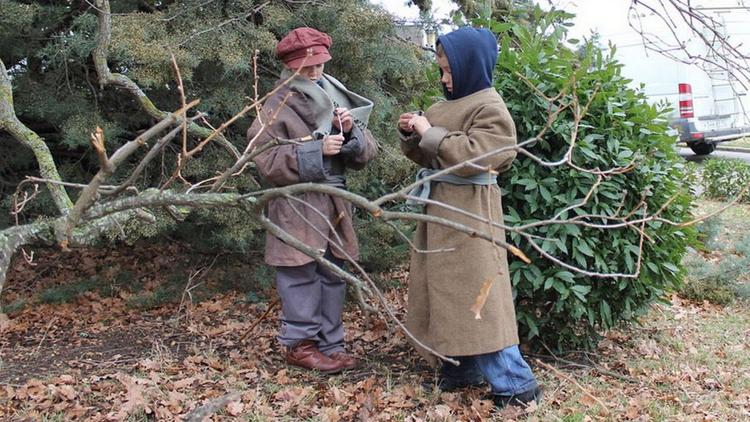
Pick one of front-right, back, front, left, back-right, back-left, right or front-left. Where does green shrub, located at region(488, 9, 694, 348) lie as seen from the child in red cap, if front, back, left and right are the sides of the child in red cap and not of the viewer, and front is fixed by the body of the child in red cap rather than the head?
front-left

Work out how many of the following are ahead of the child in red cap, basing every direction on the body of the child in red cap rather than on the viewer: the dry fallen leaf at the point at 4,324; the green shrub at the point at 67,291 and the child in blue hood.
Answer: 1

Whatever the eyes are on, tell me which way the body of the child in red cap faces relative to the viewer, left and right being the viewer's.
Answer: facing the viewer and to the right of the viewer

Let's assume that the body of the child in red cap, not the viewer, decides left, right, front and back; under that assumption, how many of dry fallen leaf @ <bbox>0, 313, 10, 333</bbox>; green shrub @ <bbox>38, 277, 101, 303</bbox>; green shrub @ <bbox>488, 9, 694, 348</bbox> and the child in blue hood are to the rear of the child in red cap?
2

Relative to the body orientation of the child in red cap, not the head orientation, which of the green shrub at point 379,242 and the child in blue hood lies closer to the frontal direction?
the child in blue hood

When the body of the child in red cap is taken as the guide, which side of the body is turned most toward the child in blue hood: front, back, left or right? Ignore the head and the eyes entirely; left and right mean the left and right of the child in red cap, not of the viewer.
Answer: front

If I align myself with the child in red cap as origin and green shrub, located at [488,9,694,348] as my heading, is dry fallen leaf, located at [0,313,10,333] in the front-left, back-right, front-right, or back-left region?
back-left

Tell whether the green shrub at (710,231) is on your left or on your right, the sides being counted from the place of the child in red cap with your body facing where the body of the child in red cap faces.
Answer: on your left

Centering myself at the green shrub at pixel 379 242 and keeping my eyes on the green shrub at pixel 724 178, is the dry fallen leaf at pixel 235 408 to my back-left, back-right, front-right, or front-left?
back-right

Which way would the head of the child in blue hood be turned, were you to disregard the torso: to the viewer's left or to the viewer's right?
to the viewer's left

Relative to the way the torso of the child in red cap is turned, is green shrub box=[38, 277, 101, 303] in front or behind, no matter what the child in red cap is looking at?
behind
